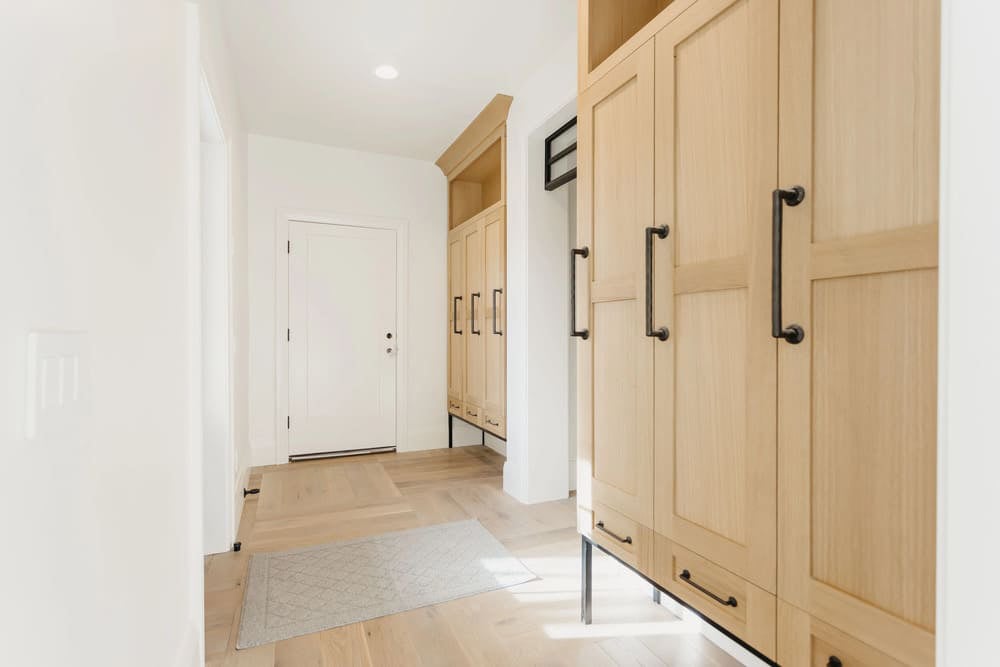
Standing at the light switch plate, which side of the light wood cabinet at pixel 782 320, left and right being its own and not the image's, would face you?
front

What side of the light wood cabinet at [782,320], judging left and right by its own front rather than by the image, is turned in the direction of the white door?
right

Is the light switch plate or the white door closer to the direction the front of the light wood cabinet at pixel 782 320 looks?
the light switch plate

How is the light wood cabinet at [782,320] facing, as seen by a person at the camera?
facing the viewer and to the left of the viewer

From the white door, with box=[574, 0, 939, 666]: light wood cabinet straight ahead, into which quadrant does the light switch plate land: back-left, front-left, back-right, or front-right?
front-right

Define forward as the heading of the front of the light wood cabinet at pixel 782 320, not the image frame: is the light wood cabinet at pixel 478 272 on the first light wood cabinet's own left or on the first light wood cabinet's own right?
on the first light wood cabinet's own right

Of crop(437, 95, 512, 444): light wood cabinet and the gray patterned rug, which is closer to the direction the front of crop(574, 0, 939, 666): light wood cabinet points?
the gray patterned rug

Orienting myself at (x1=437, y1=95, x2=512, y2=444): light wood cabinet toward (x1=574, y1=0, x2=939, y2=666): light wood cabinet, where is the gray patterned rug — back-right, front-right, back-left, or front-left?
front-right

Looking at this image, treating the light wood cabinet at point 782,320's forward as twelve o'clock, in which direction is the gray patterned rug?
The gray patterned rug is roughly at 2 o'clock from the light wood cabinet.

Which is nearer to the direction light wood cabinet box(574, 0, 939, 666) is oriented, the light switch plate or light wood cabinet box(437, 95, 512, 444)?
the light switch plate
